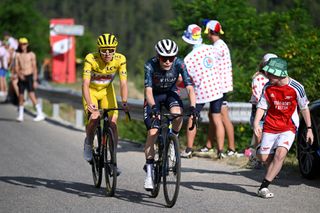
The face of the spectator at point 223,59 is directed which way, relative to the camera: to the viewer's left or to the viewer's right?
to the viewer's left

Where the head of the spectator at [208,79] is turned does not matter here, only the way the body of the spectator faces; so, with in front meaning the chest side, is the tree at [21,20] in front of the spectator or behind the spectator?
in front

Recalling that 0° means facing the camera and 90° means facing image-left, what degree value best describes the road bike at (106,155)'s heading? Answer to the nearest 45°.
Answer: approximately 0°

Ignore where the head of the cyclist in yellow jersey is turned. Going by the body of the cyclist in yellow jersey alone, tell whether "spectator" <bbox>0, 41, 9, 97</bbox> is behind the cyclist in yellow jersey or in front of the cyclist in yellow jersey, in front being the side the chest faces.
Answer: behind

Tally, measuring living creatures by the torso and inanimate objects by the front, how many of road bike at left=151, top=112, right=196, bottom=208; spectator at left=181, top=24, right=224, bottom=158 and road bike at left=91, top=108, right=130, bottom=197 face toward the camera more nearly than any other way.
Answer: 2

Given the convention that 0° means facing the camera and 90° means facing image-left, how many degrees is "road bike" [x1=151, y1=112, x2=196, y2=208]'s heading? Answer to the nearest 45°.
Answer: approximately 0°
